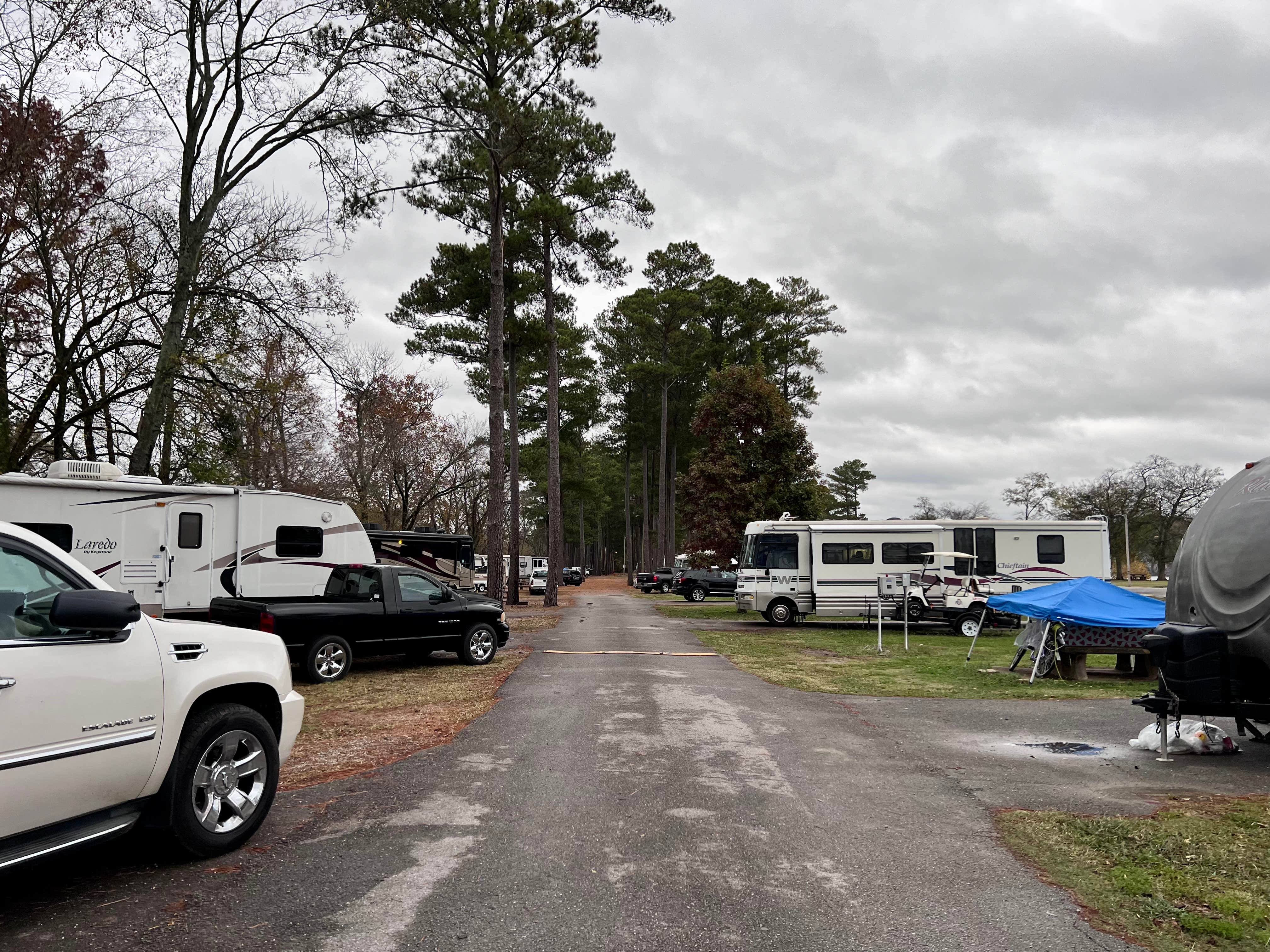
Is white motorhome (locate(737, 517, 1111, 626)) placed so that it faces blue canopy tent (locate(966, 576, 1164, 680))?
no

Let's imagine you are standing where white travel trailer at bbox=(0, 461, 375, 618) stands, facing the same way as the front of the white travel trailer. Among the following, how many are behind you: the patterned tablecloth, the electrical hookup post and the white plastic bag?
0

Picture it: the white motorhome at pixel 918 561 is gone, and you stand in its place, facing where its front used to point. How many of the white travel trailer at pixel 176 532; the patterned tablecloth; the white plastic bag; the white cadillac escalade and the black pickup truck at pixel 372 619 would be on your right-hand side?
0

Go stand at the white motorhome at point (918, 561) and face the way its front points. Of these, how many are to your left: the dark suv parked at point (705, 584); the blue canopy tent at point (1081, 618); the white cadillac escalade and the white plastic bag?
3

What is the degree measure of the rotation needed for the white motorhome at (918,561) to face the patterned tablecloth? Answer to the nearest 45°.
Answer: approximately 90° to its left

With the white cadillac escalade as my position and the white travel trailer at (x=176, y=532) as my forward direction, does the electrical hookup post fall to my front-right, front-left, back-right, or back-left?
front-right

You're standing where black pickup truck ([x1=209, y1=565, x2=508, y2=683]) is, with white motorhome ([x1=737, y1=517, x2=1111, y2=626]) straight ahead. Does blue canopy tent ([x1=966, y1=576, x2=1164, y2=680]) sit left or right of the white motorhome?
right

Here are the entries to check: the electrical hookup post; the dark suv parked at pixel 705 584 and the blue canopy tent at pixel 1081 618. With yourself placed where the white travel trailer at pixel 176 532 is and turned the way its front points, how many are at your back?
0

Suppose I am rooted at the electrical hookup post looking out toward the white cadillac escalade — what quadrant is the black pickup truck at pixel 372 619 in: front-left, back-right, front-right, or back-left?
front-right

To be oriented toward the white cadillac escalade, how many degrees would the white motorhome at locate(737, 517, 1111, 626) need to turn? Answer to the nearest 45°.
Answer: approximately 90° to its left

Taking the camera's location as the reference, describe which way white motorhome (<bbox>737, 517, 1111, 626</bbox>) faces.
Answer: facing to the left of the viewer

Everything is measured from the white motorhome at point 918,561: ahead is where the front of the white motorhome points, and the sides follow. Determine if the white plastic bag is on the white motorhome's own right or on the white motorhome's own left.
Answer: on the white motorhome's own left

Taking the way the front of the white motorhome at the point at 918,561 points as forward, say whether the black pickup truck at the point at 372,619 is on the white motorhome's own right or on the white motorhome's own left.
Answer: on the white motorhome's own left

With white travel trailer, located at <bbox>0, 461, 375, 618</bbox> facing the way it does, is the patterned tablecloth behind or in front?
in front
